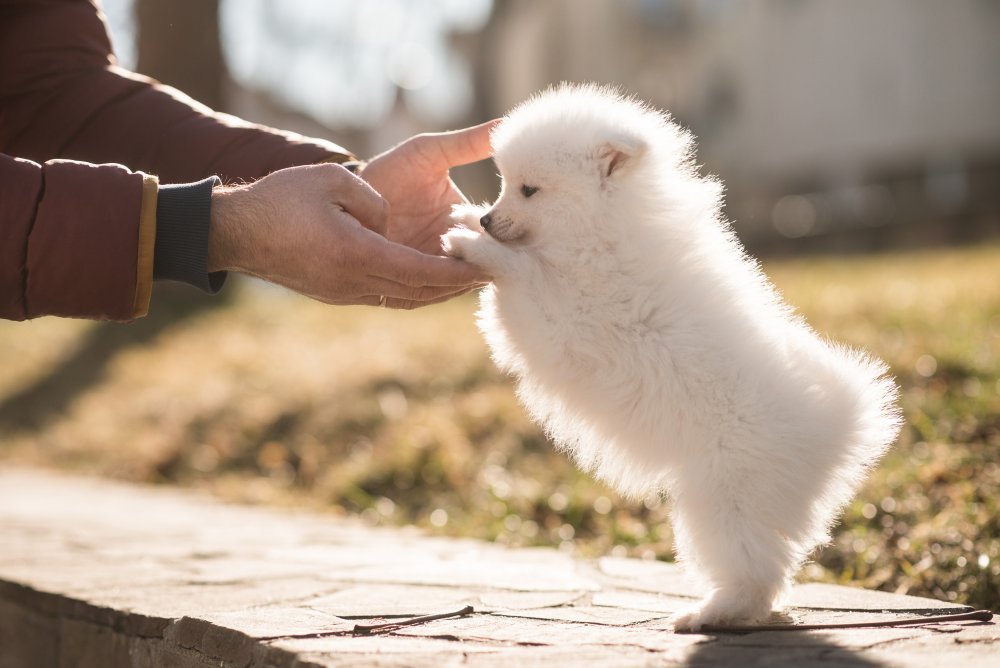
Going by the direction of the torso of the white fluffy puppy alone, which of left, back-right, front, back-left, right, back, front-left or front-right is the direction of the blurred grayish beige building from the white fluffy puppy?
right

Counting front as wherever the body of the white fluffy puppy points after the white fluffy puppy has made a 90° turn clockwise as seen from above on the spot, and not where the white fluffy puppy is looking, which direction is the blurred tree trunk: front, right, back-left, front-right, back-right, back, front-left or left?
front-left

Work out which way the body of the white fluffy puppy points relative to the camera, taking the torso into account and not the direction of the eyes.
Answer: to the viewer's left
